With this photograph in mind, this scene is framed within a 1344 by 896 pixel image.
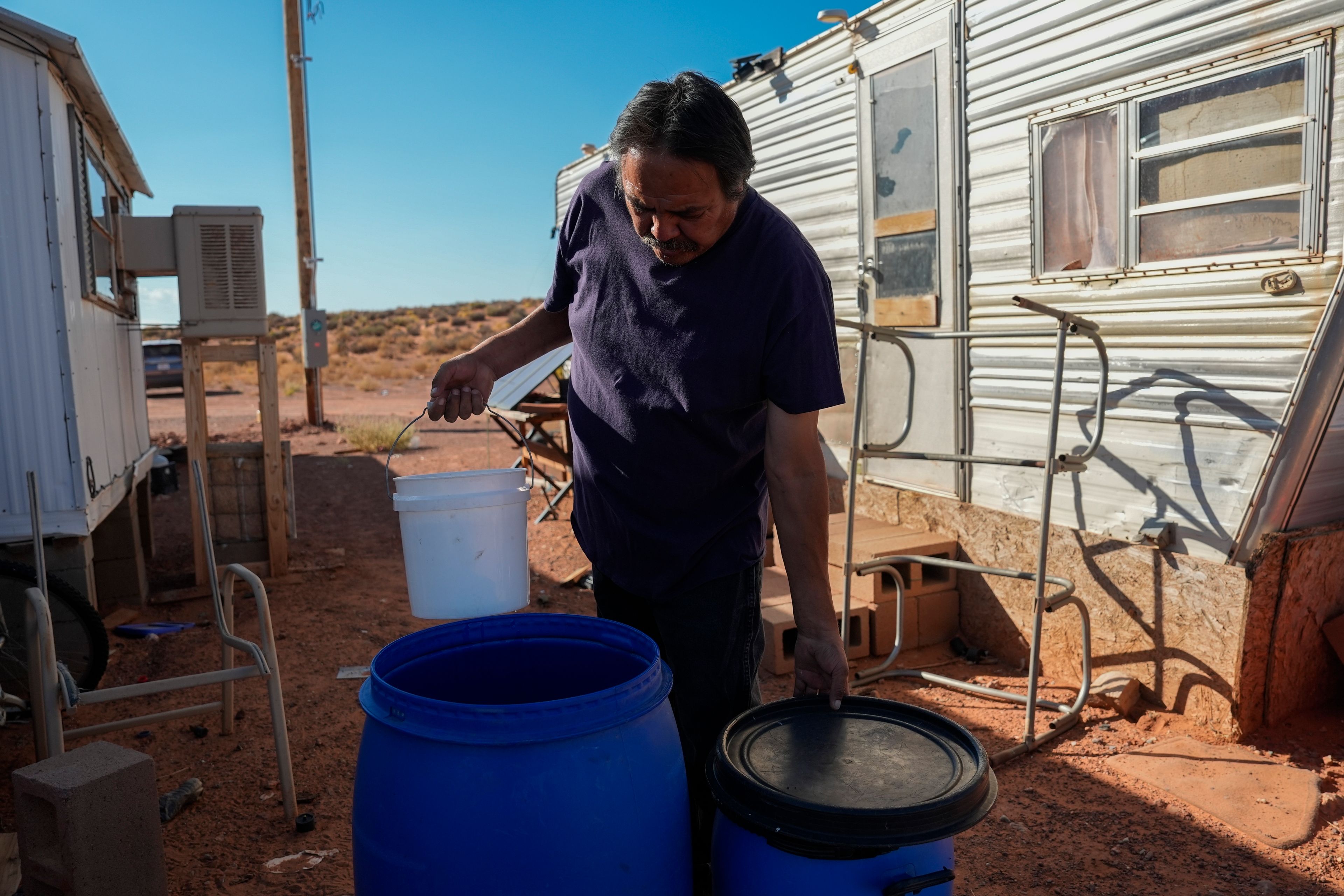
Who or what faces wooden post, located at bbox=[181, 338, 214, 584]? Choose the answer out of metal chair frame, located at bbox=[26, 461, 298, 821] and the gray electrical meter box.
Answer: the gray electrical meter box

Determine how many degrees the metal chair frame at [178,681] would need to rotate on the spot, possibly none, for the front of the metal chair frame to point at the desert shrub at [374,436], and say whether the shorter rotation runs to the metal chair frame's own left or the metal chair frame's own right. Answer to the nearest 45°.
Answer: approximately 135° to the metal chair frame's own left

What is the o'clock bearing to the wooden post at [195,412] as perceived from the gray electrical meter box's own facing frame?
The wooden post is roughly at 12 o'clock from the gray electrical meter box.

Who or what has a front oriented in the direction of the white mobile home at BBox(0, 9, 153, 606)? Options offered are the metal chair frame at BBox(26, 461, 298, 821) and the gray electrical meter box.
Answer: the gray electrical meter box

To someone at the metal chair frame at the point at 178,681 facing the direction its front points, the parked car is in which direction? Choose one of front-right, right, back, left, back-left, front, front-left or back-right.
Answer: back-left

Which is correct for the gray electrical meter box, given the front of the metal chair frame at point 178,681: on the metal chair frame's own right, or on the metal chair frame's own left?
on the metal chair frame's own left

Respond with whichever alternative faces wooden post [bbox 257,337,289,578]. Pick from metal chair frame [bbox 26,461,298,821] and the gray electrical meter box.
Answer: the gray electrical meter box
